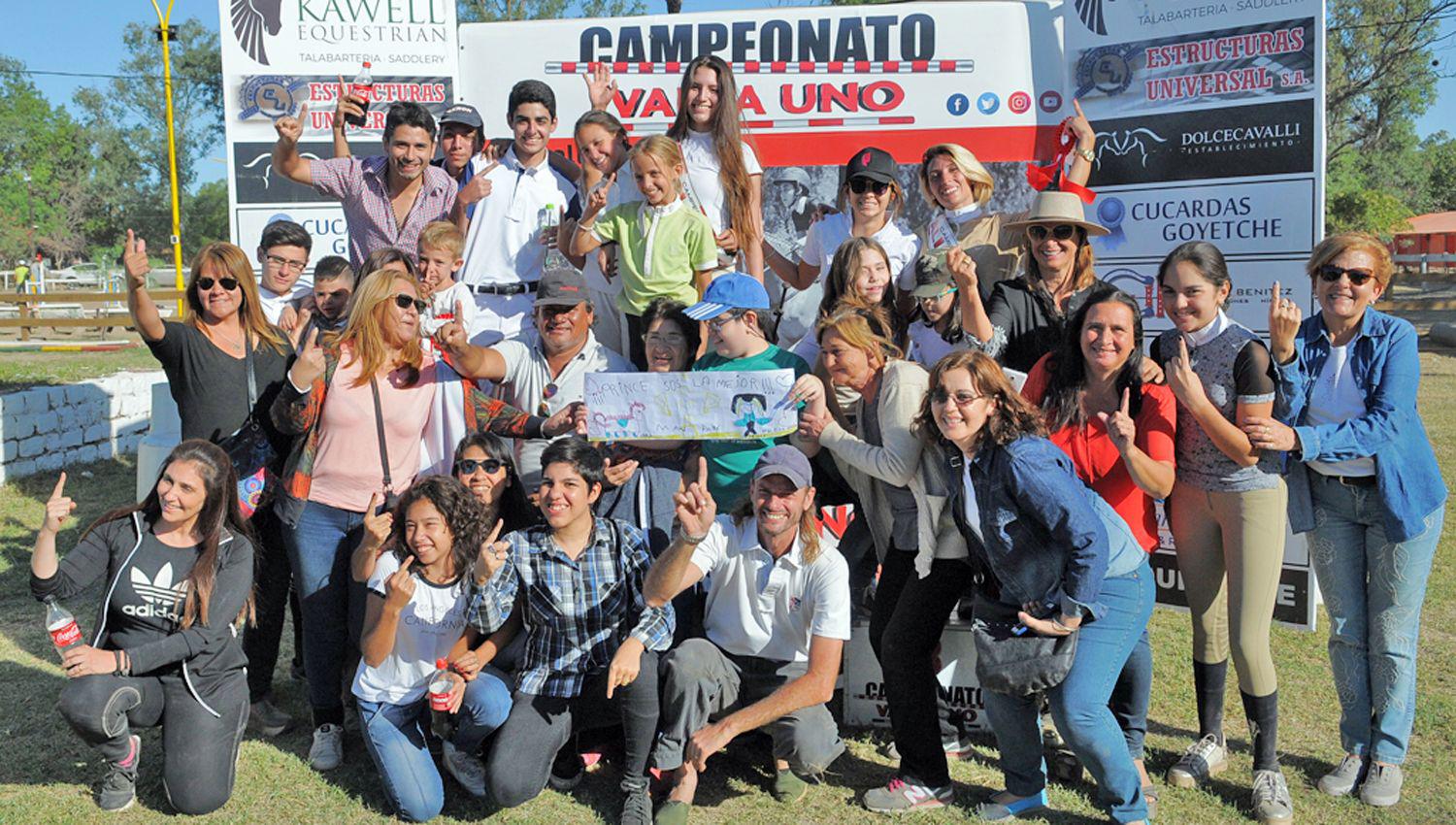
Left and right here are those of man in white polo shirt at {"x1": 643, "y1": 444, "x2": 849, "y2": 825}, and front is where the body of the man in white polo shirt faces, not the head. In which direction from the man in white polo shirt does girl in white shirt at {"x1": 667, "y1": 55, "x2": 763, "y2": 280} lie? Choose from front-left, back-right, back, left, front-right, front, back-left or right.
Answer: back

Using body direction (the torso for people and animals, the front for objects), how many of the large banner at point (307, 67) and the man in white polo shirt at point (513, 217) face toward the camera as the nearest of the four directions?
2

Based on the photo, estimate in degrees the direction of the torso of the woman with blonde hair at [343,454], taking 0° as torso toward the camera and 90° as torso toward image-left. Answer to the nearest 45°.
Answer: approximately 315°

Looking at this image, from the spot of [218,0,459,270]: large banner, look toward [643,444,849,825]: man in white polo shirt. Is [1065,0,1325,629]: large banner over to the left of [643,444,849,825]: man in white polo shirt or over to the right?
left

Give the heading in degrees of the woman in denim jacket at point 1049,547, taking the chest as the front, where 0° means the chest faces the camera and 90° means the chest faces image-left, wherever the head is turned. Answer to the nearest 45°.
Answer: approximately 45°

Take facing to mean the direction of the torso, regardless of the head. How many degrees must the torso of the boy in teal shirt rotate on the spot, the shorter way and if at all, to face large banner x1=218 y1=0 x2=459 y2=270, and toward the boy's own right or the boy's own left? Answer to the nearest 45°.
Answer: approximately 90° to the boy's own right

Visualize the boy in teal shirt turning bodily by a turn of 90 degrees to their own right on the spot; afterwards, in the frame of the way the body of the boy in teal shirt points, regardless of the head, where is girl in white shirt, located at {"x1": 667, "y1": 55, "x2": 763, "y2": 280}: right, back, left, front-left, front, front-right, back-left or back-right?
front-right

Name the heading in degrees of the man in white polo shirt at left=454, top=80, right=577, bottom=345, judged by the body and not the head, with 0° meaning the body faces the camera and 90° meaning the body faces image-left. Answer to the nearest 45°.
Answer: approximately 0°

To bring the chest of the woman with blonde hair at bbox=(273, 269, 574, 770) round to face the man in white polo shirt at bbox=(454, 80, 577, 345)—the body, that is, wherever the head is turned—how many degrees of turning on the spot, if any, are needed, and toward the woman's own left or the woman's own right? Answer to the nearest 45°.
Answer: approximately 90° to the woman's own left

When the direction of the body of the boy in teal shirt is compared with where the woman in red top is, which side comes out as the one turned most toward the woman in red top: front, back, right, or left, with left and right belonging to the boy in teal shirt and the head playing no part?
left
